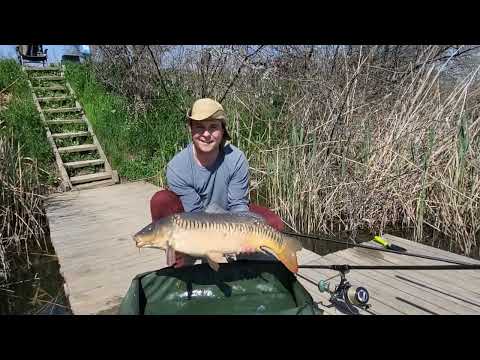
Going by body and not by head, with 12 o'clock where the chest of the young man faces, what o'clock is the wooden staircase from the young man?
The wooden staircase is roughly at 5 o'clock from the young man.

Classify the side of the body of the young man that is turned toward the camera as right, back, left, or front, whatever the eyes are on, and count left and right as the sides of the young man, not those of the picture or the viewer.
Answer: front
